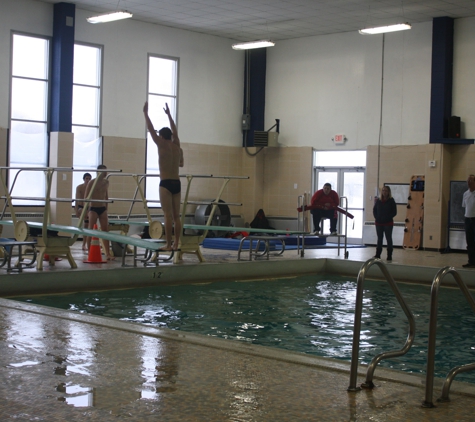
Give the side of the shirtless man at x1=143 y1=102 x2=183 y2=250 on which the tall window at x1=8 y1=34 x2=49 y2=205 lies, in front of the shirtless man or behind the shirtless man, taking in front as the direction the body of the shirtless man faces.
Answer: in front

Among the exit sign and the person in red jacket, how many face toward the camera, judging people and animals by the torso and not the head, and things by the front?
2

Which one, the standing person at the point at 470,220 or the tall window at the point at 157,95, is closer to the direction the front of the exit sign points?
the standing person

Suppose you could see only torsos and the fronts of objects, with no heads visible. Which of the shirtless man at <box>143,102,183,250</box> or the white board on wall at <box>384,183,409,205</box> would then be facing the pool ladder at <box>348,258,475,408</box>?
the white board on wall

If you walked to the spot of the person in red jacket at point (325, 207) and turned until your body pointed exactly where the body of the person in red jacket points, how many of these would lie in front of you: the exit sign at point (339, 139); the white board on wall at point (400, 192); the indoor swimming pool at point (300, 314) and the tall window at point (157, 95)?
1

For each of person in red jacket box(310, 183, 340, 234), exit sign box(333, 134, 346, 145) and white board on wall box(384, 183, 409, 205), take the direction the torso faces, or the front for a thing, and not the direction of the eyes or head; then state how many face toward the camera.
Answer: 3

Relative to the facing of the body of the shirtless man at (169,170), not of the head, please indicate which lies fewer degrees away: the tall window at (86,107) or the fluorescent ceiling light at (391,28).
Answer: the tall window

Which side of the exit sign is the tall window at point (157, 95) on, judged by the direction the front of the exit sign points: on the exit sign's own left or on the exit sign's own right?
on the exit sign's own right

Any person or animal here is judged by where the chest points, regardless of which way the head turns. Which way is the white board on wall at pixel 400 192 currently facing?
toward the camera

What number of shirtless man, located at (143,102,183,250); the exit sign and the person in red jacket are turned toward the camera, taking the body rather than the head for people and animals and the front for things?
2

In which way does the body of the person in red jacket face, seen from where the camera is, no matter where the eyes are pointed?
toward the camera

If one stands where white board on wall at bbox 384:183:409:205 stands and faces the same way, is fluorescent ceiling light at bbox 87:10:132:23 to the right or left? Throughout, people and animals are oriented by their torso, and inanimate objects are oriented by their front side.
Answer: on its right

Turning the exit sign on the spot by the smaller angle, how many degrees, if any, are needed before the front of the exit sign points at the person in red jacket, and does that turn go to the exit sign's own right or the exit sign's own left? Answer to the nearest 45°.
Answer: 0° — it already faces them

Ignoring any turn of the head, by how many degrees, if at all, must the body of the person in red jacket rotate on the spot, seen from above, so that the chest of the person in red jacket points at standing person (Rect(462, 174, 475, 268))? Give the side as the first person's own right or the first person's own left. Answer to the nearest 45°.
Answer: approximately 45° to the first person's own left

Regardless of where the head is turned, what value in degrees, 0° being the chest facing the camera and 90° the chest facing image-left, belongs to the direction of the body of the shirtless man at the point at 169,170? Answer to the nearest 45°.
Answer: approximately 135°

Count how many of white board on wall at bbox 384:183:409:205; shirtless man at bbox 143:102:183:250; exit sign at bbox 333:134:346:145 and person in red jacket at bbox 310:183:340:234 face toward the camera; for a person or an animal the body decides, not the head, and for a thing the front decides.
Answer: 3
